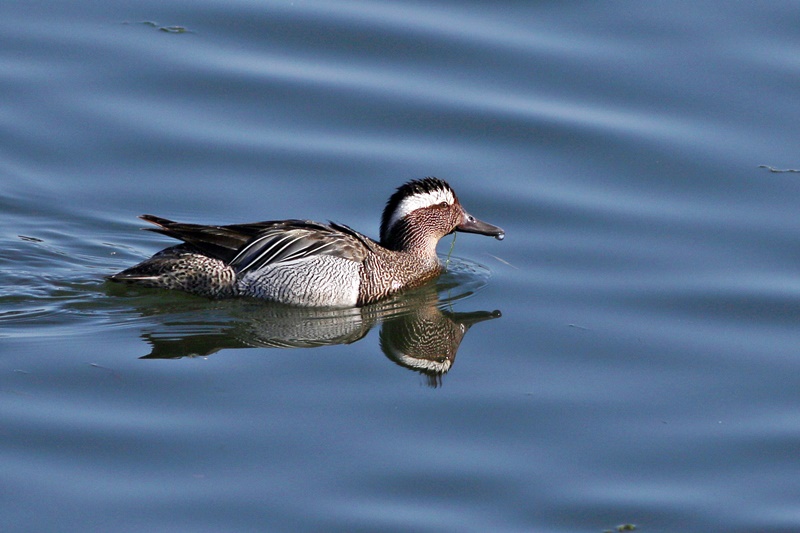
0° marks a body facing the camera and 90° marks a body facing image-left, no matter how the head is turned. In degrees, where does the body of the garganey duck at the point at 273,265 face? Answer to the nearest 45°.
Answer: approximately 270°
